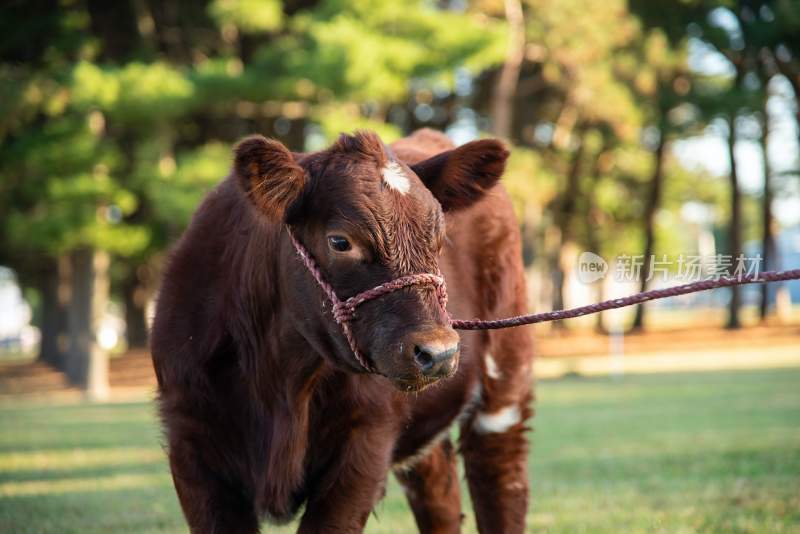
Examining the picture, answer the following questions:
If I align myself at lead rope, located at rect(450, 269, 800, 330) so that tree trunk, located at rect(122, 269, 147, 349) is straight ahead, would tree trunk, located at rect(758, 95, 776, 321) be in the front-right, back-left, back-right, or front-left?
front-right

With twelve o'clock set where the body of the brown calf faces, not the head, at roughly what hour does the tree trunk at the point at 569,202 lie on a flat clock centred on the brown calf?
The tree trunk is roughly at 5 o'clock from the brown calf.

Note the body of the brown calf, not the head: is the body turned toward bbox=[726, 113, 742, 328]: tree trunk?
no

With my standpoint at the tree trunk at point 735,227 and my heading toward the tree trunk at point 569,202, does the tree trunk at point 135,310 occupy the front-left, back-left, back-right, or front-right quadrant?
front-left

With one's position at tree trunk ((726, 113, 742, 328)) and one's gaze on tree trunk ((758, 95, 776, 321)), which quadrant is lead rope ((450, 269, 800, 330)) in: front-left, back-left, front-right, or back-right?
back-right

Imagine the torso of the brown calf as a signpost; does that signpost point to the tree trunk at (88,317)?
no

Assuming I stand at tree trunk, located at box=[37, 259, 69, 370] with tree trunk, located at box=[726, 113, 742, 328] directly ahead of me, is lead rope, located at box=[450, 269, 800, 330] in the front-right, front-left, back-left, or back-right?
front-right

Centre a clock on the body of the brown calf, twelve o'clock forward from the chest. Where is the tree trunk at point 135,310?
The tree trunk is roughly at 4 o'clock from the brown calf.

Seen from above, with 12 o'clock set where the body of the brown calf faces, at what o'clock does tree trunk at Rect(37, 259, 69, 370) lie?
The tree trunk is roughly at 4 o'clock from the brown calf.

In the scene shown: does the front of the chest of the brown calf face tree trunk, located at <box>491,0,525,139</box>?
no

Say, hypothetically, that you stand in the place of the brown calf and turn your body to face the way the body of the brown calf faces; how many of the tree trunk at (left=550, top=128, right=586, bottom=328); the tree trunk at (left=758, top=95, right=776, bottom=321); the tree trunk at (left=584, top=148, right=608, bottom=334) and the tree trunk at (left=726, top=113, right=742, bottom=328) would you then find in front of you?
0

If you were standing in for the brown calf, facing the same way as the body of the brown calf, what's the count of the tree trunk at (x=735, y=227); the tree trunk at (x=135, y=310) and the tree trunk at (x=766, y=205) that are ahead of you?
0

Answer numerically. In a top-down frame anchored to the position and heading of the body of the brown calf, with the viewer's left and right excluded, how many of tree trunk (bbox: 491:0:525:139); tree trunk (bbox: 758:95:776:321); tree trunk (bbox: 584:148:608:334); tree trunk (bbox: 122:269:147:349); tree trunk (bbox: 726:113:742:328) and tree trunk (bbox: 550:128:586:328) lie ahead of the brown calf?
0

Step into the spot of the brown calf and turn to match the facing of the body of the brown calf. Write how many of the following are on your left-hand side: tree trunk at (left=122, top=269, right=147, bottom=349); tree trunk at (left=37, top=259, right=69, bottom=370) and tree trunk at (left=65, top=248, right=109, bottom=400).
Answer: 0

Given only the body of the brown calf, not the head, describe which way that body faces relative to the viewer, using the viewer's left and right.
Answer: facing the viewer and to the left of the viewer
